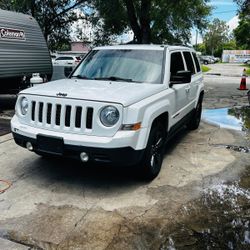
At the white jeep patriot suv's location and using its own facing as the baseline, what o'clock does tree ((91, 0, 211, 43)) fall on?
The tree is roughly at 5 o'clock from the white jeep patriot suv.

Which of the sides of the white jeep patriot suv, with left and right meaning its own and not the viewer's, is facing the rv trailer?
right

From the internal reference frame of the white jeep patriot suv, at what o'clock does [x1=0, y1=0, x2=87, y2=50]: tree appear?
The tree is roughly at 4 o'clock from the white jeep patriot suv.

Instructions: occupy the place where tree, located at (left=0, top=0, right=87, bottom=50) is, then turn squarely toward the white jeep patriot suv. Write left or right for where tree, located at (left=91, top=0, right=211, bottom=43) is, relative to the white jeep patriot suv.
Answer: left

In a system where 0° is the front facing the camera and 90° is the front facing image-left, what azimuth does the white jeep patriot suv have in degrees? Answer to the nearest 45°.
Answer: approximately 45°
